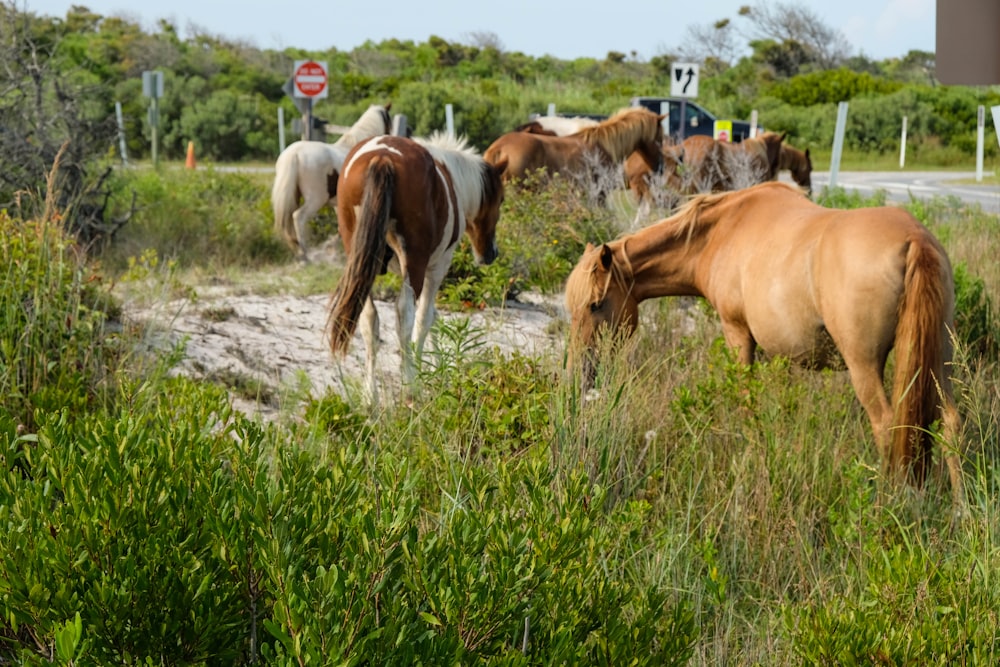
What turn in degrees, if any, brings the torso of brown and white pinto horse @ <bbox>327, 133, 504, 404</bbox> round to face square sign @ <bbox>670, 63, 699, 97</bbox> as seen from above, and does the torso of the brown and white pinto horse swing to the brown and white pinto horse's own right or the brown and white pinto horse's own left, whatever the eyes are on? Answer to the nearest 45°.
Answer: approximately 45° to the brown and white pinto horse's own left

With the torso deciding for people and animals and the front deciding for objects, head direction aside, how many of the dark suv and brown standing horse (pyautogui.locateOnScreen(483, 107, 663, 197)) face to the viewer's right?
2

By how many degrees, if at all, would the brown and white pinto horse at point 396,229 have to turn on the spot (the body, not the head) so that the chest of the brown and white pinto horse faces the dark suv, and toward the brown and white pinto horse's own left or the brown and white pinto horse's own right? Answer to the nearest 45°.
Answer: approximately 45° to the brown and white pinto horse's own left

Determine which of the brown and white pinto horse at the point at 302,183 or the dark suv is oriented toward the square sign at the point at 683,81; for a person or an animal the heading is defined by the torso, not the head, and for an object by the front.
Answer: the brown and white pinto horse

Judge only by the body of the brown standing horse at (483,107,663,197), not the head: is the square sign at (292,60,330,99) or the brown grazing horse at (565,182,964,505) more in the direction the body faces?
the brown grazing horse

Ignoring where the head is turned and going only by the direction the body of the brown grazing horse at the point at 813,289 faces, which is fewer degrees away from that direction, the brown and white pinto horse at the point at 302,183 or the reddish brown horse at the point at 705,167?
the brown and white pinto horse

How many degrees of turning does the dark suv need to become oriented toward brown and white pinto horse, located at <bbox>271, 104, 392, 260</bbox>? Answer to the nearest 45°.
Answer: approximately 90° to its right

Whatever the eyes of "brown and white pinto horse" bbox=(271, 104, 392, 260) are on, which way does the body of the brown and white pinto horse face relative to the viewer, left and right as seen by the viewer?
facing away from the viewer and to the right of the viewer

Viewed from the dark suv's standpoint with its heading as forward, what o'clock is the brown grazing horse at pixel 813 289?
The brown grazing horse is roughly at 3 o'clock from the dark suv.
